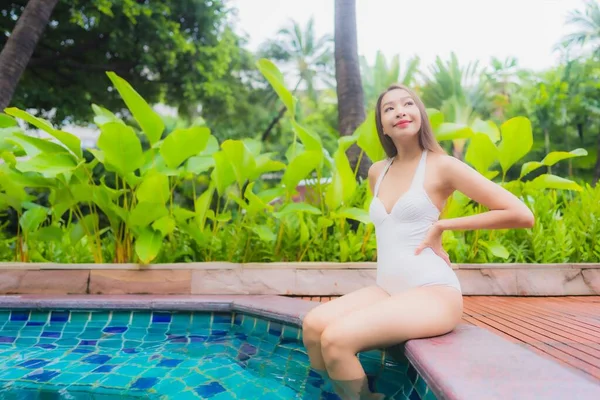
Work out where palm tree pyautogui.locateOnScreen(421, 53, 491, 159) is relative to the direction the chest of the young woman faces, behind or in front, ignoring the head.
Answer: behind

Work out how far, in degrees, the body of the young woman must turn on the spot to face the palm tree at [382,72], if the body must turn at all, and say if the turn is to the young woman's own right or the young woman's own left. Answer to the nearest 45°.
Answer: approximately 135° to the young woman's own right

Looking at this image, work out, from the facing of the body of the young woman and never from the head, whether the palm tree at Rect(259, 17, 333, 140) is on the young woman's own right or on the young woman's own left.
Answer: on the young woman's own right

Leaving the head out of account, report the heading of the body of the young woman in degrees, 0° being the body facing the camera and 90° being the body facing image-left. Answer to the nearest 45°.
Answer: approximately 45°

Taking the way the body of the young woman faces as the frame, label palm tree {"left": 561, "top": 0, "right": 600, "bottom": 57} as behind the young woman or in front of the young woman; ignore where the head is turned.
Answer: behind

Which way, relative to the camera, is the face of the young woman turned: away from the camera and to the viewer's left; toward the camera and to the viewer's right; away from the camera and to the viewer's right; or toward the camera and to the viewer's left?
toward the camera and to the viewer's right
